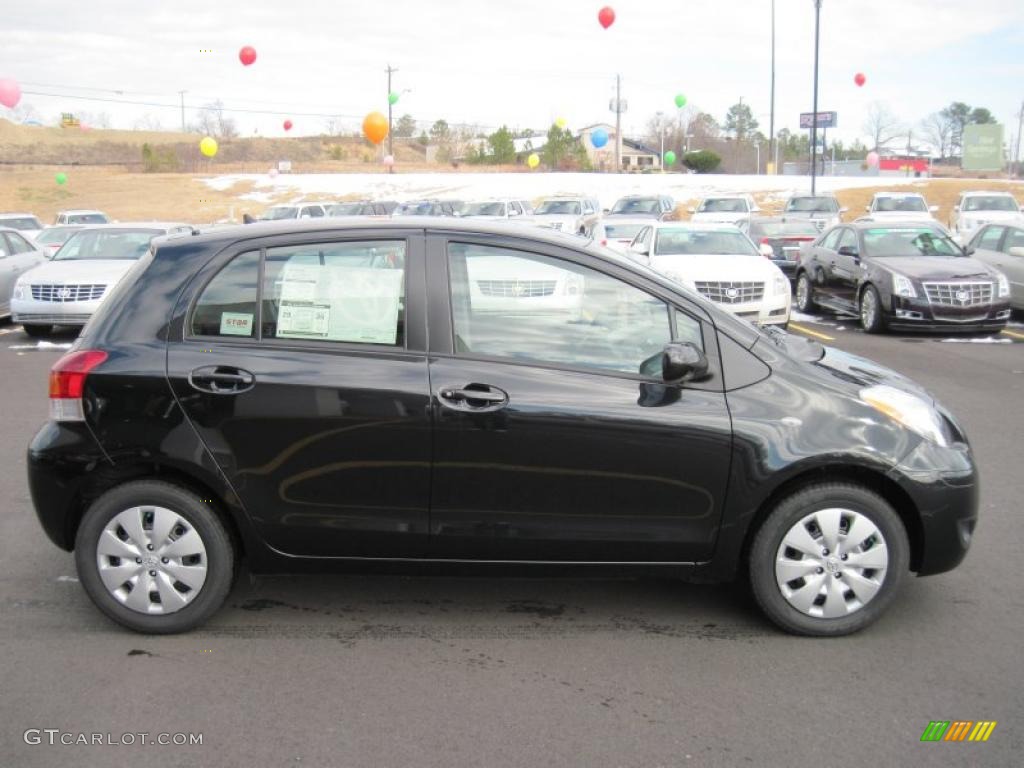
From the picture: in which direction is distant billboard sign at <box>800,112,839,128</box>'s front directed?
toward the camera

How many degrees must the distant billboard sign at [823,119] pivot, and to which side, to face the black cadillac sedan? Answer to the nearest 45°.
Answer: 0° — it already faces it

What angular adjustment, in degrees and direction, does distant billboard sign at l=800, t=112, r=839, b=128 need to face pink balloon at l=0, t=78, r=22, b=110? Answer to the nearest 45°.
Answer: approximately 45° to its right

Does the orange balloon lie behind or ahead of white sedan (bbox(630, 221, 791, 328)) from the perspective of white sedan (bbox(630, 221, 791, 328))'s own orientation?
behind

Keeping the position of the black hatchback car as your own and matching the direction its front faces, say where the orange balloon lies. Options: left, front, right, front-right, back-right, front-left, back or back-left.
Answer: left

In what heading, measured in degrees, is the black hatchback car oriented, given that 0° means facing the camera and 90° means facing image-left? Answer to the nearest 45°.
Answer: approximately 270°

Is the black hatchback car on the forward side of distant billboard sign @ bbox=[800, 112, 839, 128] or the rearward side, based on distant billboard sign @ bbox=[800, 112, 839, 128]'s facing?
on the forward side

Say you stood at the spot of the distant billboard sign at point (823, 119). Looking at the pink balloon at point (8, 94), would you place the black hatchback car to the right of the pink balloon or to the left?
left

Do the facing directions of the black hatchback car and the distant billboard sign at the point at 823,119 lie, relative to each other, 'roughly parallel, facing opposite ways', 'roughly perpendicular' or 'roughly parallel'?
roughly perpendicular

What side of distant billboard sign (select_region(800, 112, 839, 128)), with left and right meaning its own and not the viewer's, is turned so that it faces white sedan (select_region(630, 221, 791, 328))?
front

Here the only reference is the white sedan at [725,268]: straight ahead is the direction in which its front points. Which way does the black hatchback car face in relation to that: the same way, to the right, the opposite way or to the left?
to the left

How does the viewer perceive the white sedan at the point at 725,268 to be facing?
facing the viewer

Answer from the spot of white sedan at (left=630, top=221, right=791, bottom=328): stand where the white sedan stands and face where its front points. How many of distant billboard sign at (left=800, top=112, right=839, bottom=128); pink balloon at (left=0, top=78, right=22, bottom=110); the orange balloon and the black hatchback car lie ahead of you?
1

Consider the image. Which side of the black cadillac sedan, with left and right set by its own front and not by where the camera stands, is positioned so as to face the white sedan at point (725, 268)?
right

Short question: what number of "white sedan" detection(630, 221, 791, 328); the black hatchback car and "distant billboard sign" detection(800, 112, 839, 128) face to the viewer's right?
1
